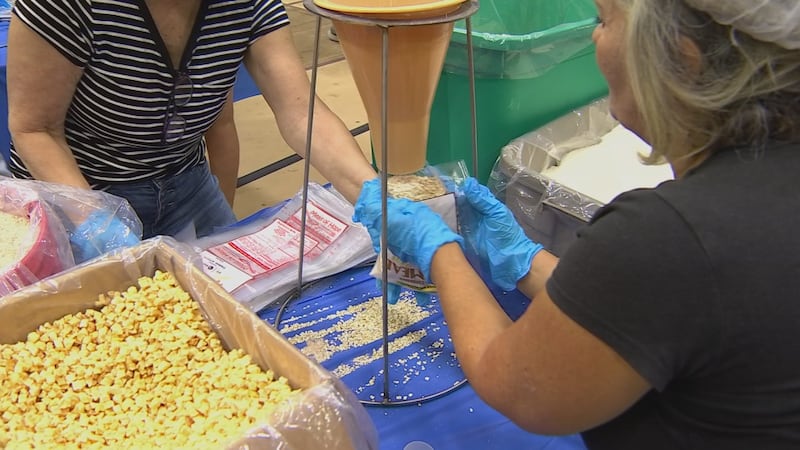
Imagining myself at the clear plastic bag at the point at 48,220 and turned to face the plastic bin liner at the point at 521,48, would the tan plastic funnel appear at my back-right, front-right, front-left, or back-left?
front-right

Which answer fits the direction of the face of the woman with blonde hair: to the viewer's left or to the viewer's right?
to the viewer's left

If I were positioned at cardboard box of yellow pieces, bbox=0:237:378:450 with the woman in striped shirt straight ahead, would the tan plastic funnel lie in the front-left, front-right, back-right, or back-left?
front-right

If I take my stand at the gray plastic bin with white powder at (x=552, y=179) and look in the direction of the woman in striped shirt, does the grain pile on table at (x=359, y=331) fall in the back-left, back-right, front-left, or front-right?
front-left

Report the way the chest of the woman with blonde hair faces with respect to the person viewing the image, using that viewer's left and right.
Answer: facing away from the viewer and to the left of the viewer

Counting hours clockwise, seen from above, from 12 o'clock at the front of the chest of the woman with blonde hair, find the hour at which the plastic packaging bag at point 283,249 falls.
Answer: The plastic packaging bag is roughly at 12 o'clock from the woman with blonde hair.

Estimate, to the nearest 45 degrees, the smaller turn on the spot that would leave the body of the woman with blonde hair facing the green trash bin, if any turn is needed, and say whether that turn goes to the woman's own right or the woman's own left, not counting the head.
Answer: approximately 45° to the woman's own right

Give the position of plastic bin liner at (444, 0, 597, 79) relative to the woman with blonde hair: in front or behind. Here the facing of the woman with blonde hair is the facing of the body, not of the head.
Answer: in front
